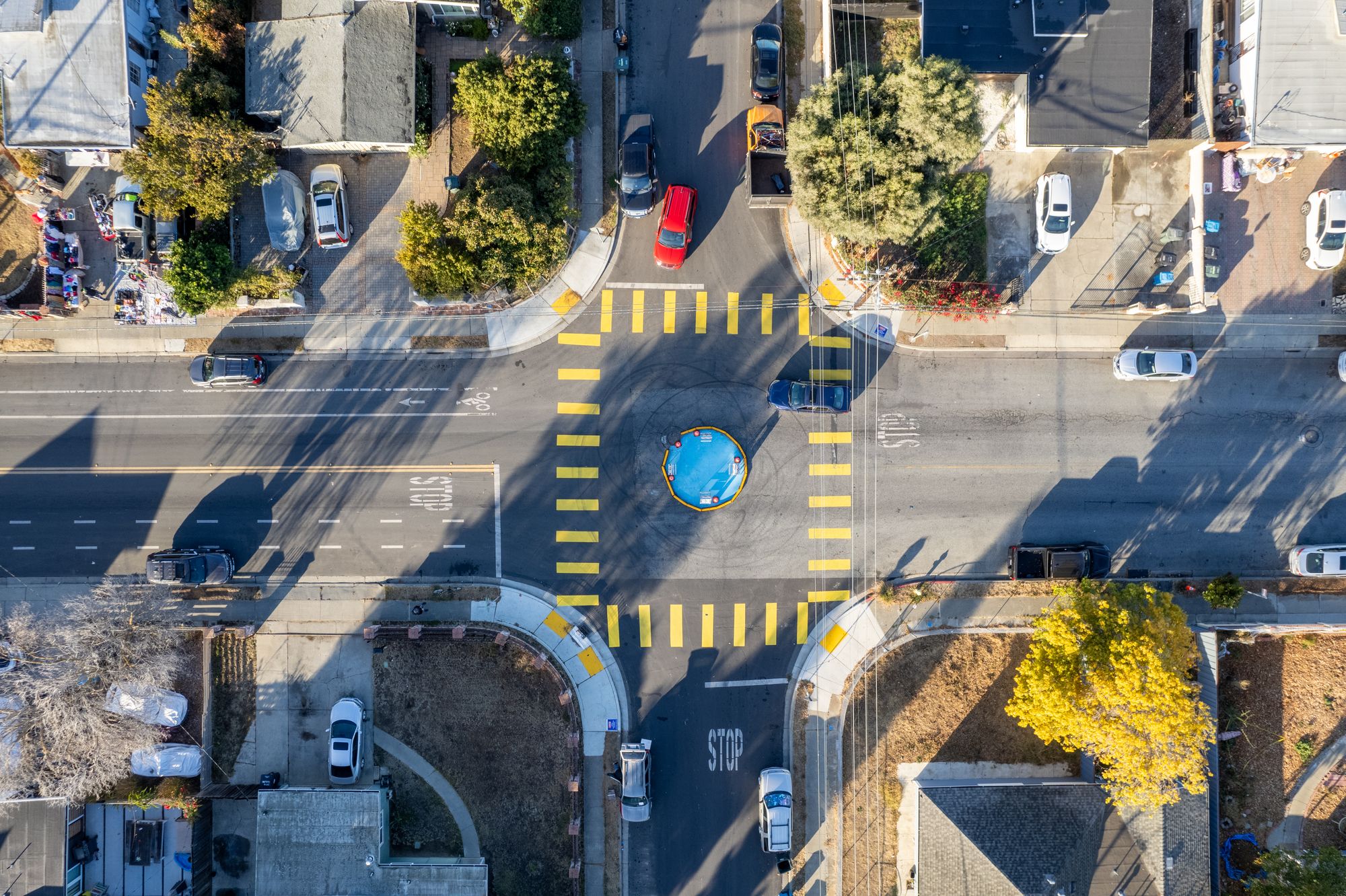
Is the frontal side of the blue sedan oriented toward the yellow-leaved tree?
no

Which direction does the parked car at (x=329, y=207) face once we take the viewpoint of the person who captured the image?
facing away from the viewer

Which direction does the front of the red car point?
toward the camera

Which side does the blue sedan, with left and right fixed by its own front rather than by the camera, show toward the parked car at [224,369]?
front

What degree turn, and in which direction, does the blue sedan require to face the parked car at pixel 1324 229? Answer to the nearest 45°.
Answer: approximately 180°

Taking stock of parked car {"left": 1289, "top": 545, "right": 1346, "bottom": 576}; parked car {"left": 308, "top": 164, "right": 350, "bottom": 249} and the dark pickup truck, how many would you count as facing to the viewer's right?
2

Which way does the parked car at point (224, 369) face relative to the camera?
to the viewer's left

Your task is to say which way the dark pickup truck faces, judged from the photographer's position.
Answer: facing to the right of the viewer

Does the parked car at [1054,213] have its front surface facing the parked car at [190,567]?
no

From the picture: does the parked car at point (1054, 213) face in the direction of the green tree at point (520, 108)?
no

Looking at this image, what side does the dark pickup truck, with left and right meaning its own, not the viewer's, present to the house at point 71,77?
back

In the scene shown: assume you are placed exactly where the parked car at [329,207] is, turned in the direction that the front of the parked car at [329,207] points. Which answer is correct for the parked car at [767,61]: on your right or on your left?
on your right

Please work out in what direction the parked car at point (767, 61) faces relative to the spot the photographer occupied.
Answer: facing away from the viewer
